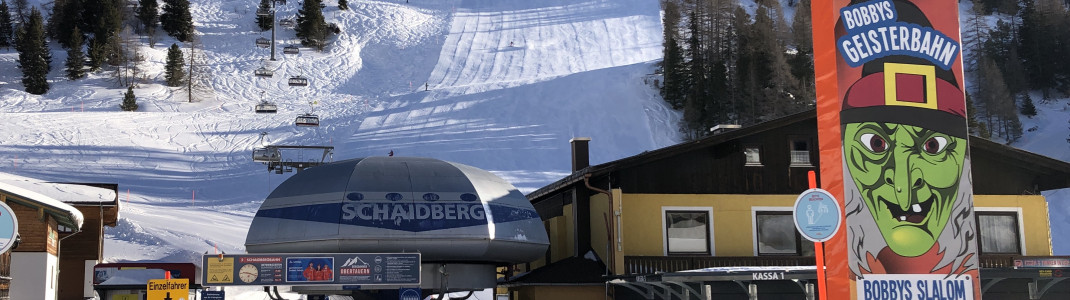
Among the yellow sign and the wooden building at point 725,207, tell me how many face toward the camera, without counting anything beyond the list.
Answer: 2

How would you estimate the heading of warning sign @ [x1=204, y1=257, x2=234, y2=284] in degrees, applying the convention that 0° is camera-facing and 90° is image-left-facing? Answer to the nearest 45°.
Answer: approximately 0°

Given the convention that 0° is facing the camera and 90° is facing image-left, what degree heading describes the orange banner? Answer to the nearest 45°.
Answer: approximately 0°
